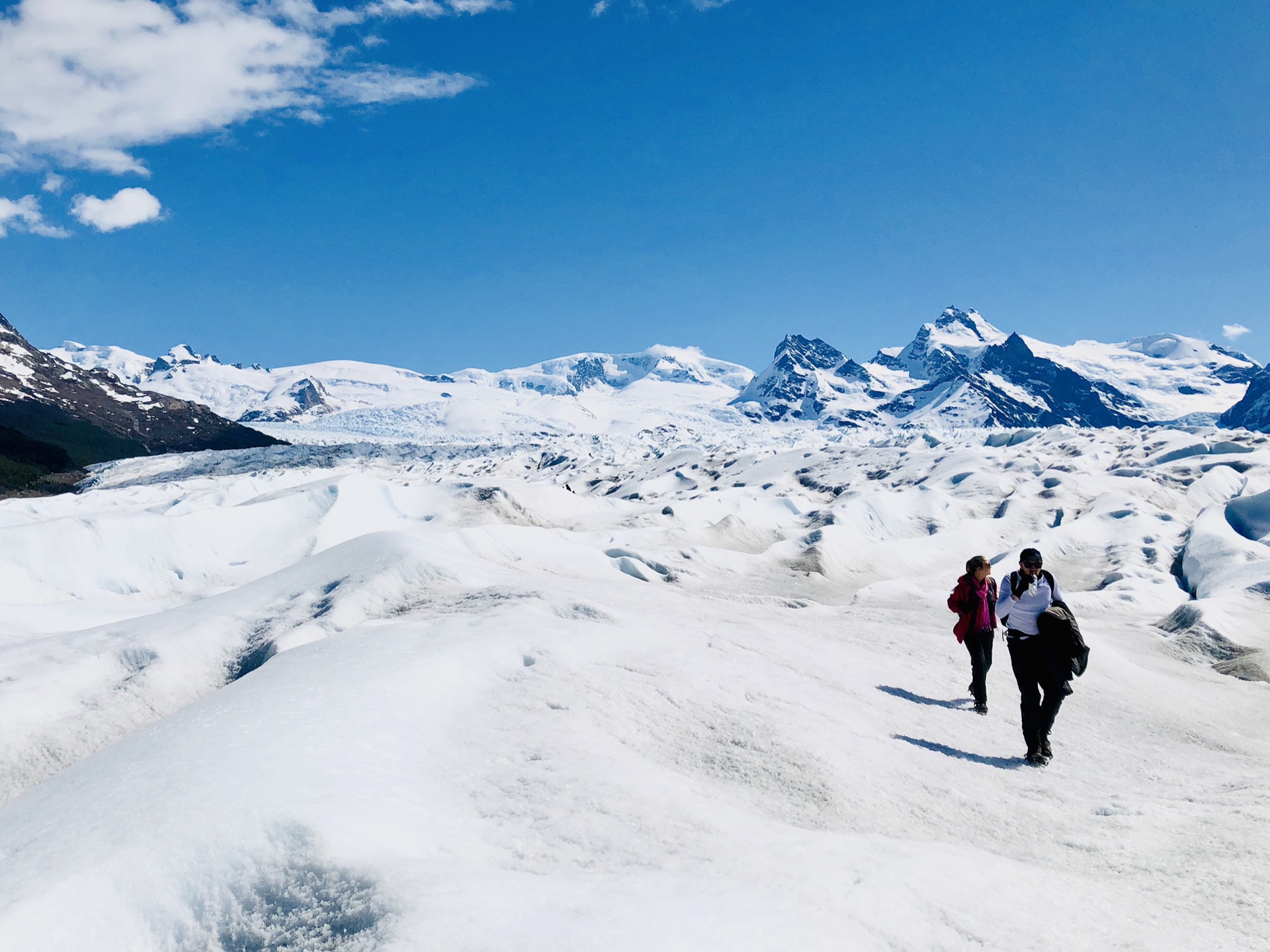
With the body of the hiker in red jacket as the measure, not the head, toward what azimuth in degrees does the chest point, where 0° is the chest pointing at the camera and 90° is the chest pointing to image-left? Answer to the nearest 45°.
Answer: approximately 315°
